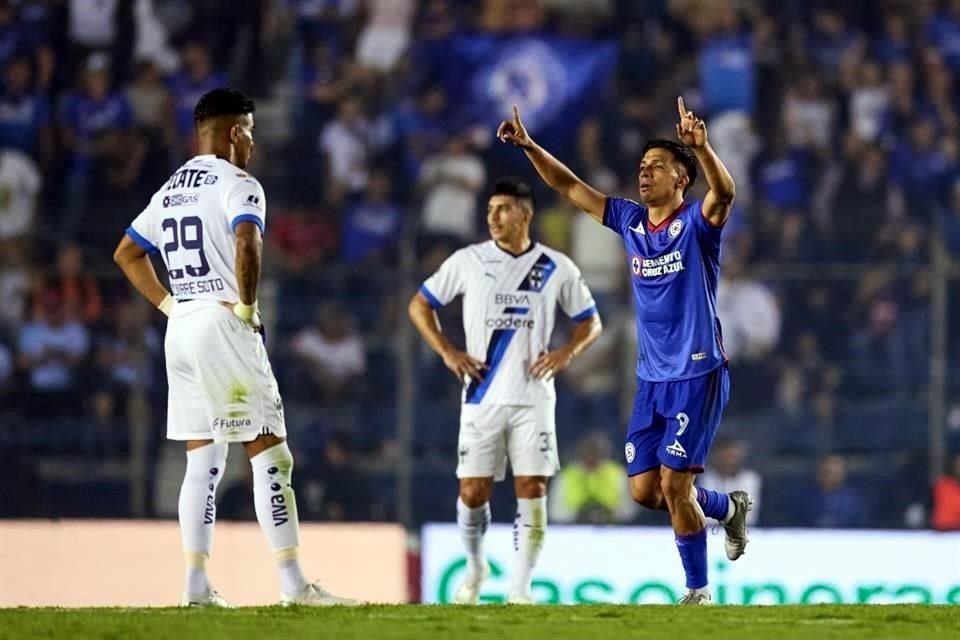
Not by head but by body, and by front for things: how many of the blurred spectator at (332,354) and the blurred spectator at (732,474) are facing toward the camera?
2

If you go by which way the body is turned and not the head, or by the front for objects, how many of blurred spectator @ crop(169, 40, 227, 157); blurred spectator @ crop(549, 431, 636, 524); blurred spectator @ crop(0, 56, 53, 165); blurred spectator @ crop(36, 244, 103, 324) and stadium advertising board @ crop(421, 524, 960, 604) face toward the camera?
5

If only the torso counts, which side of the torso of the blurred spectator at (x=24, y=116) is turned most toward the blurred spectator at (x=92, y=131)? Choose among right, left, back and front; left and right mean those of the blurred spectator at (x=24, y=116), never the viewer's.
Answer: left

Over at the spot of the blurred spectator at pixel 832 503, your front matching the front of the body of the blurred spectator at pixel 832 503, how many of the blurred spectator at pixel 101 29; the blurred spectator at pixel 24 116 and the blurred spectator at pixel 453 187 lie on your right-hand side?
3

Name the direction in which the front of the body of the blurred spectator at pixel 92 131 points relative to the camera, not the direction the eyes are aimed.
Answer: toward the camera

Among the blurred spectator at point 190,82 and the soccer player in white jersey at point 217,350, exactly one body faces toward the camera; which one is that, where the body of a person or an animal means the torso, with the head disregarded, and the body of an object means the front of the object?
the blurred spectator

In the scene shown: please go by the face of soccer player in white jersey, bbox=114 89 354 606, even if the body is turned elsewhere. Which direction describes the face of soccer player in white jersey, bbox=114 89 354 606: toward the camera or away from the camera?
away from the camera

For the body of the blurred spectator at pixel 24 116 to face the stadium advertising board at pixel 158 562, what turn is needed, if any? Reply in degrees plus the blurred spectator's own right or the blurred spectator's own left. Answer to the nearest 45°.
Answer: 0° — they already face it

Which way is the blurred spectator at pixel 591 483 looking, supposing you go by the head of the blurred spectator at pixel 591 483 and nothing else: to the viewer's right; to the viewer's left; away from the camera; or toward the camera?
toward the camera

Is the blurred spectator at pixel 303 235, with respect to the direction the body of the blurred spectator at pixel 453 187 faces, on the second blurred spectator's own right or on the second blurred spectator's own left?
on the second blurred spectator's own right

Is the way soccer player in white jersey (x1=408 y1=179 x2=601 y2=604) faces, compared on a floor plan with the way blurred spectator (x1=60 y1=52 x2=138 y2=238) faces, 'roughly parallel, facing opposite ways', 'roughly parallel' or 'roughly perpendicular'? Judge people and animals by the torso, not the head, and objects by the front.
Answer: roughly parallel

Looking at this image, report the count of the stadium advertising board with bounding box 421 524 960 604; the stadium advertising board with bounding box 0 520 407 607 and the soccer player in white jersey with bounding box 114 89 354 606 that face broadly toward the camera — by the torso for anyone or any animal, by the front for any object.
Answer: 2

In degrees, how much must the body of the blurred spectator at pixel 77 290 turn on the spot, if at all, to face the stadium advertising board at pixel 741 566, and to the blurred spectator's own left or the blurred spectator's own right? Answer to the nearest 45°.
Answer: approximately 45° to the blurred spectator's own left

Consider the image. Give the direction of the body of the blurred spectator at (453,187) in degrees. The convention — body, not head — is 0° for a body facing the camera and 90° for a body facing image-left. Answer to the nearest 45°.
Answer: approximately 0°

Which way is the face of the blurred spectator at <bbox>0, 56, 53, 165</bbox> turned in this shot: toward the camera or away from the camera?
toward the camera

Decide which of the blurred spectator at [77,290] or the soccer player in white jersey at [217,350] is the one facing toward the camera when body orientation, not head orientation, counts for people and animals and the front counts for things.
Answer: the blurred spectator

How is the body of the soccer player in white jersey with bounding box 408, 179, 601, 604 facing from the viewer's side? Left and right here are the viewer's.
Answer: facing the viewer

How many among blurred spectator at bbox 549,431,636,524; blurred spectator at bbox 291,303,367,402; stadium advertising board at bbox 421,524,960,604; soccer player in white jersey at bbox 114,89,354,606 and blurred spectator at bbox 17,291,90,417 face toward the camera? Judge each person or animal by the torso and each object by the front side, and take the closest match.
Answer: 4
